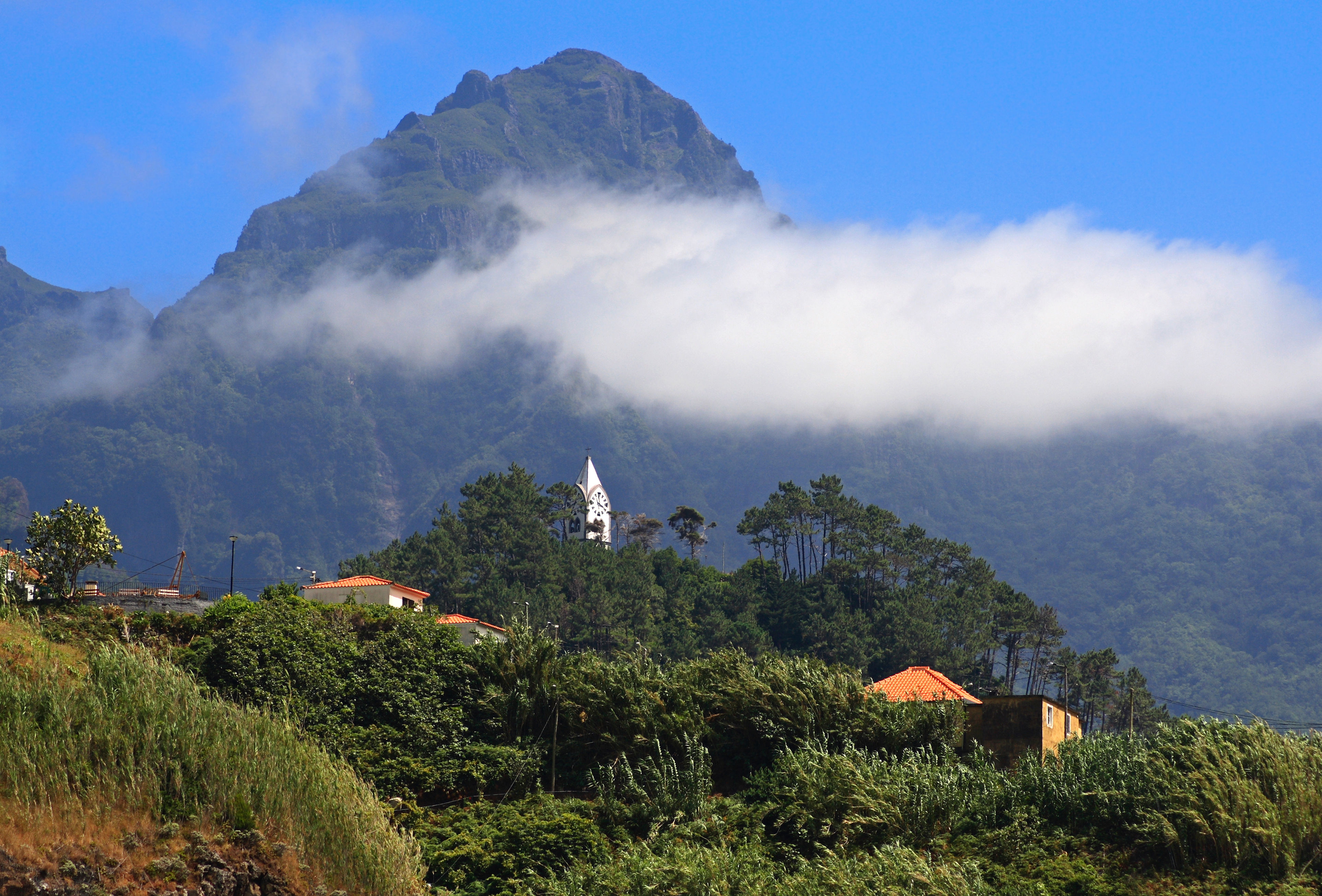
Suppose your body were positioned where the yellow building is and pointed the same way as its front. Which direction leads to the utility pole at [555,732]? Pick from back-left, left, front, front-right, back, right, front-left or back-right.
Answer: back-right

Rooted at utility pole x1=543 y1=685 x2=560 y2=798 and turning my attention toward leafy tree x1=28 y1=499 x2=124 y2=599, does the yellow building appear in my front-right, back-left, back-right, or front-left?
back-right

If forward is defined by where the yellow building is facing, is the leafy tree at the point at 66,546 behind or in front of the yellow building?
behind
